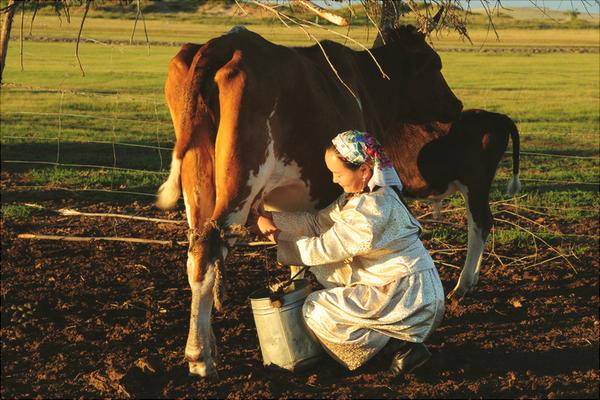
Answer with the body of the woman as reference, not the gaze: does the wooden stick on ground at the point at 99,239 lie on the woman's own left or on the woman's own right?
on the woman's own right

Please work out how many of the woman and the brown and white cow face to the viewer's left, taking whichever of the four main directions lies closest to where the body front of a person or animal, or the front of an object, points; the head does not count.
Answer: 1

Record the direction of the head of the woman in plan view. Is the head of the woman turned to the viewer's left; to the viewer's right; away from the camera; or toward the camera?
to the viewer's left

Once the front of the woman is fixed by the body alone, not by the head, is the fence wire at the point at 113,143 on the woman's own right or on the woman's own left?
on the woman's own right

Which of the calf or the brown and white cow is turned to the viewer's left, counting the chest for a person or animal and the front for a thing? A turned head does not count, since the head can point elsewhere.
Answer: the calf

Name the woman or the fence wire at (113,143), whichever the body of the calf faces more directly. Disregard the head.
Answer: the fence wire

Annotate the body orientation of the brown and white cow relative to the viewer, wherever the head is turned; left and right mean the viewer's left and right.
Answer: facing away from the viewer and to the right of the viewer

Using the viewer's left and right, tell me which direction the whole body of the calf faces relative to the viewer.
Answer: facing to the left of the viewer

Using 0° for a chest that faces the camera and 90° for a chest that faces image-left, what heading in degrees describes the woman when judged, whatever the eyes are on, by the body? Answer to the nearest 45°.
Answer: approximately 90°

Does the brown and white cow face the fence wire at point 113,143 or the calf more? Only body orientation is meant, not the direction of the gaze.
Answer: the calf
